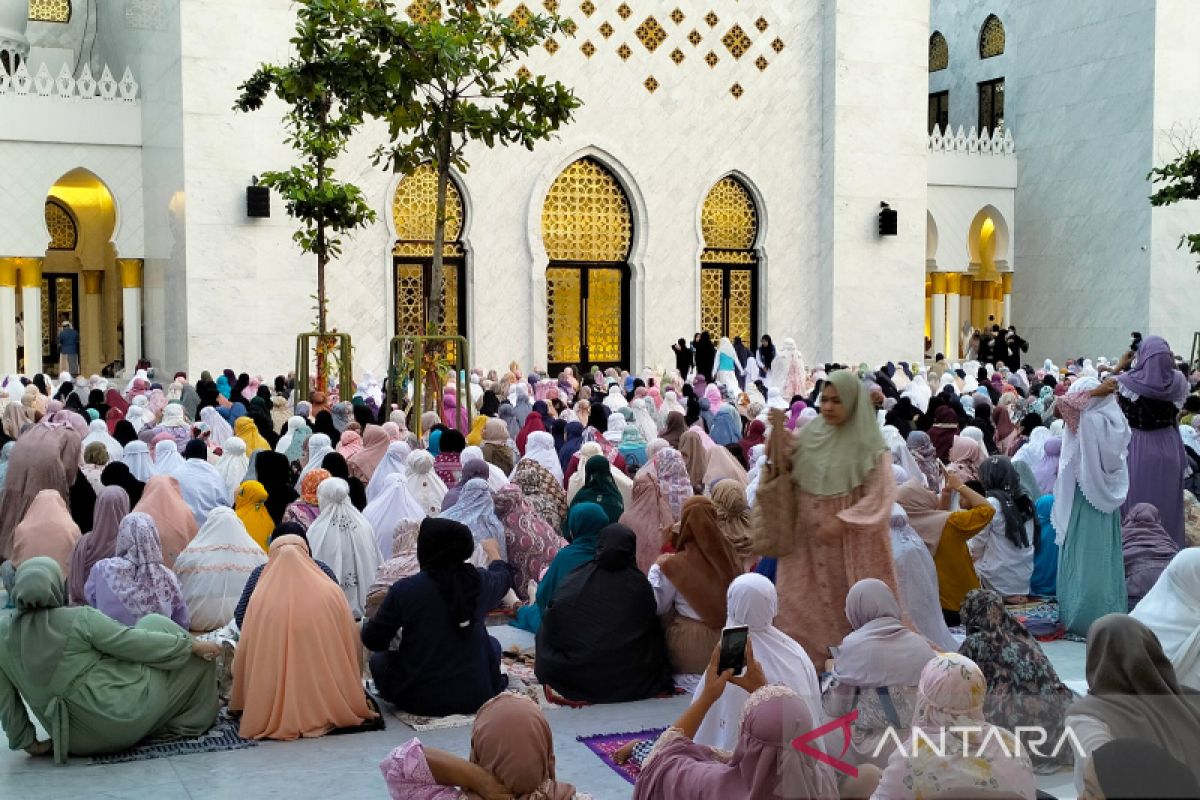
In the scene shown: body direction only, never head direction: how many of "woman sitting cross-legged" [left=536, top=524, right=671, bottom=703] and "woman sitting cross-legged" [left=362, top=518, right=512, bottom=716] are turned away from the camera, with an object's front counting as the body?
2

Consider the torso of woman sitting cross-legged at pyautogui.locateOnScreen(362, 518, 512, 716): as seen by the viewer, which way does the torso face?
away from the camera

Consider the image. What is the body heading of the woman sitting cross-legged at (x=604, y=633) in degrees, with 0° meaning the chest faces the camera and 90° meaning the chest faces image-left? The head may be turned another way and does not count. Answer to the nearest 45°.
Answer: approximately 180°

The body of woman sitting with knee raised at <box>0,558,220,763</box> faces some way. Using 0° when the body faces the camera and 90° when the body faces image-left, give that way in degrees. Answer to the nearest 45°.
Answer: approximately 225°

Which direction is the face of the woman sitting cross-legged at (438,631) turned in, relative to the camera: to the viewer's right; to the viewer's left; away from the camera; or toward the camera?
away from the camera

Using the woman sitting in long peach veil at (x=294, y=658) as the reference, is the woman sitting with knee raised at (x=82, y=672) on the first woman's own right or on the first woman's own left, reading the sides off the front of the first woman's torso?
on the first woman's own left

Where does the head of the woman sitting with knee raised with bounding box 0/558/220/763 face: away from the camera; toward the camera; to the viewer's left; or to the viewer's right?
away from the camera

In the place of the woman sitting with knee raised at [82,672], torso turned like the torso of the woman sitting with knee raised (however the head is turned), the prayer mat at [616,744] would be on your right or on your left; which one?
on your right

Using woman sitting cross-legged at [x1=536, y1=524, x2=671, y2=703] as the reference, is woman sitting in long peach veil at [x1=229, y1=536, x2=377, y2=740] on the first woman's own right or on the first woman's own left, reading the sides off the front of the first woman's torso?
on the first woman's own left

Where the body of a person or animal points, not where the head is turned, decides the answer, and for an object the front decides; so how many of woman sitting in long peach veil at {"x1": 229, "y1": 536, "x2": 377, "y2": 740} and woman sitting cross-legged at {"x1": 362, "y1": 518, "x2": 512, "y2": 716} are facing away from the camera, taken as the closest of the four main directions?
2

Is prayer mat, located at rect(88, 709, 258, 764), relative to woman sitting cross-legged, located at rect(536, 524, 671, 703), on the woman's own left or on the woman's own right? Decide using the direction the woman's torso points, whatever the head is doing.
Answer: on the woman's own left

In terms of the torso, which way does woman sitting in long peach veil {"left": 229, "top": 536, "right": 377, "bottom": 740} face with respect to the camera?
away from the camera
